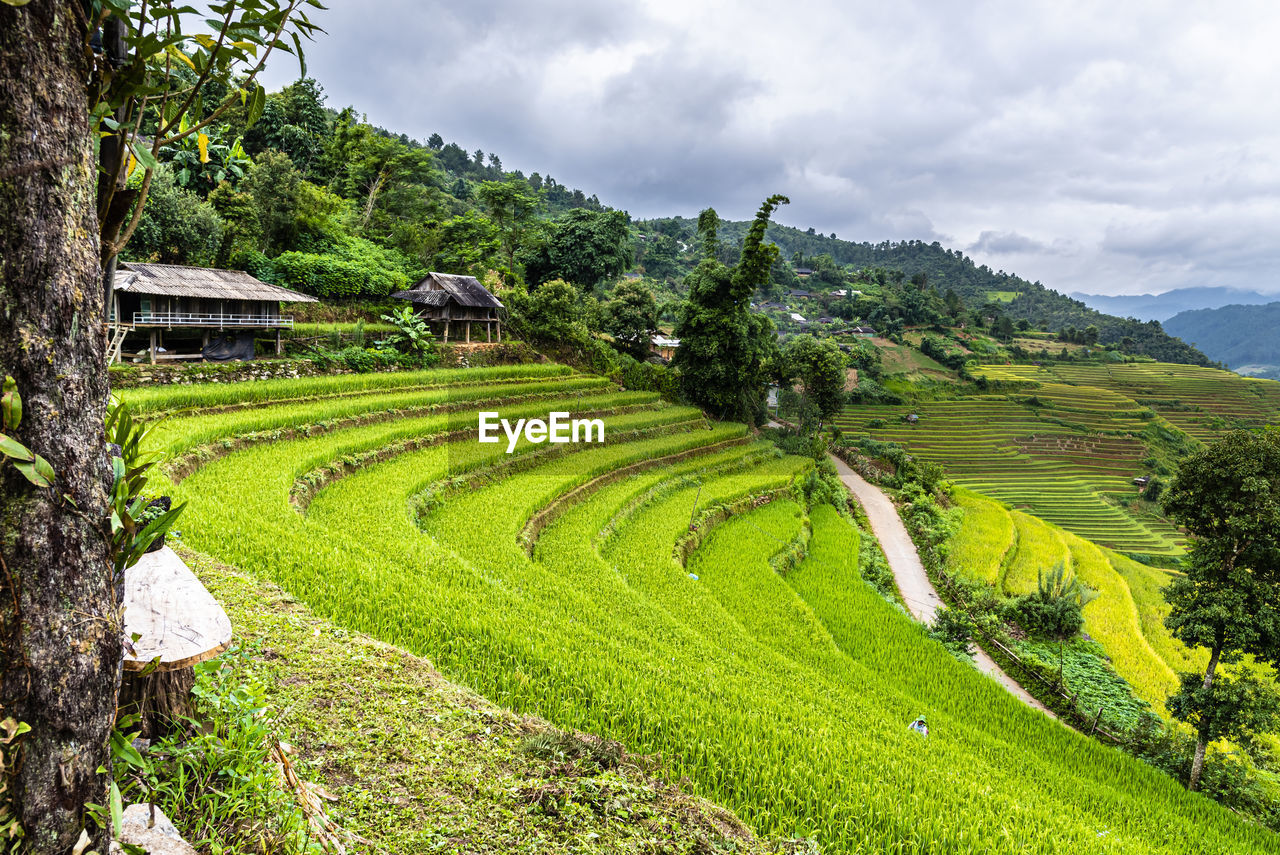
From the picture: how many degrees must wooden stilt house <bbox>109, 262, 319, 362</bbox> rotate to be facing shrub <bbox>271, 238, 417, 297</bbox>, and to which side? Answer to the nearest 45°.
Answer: approximately 135° to its left

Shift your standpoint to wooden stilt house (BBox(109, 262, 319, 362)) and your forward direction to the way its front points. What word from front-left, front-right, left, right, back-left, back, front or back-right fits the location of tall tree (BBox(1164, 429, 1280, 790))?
front-left

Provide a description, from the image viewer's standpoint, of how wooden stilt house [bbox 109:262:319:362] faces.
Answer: facing the viewer

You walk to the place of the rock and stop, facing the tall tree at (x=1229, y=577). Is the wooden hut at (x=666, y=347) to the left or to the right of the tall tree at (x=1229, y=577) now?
left

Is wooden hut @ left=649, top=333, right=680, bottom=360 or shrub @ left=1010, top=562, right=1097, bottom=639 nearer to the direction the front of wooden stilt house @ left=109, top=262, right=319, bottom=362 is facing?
the shrub

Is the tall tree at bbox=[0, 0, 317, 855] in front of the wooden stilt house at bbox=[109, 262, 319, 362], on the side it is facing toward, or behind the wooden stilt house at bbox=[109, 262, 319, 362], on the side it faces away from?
in front

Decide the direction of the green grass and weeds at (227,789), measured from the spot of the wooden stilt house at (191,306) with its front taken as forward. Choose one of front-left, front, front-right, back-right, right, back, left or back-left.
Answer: front

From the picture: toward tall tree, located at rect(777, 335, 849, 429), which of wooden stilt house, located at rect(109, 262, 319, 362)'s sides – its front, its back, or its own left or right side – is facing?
left

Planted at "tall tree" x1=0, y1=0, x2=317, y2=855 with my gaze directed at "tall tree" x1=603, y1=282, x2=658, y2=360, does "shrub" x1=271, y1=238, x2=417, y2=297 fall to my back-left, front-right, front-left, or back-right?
front-left

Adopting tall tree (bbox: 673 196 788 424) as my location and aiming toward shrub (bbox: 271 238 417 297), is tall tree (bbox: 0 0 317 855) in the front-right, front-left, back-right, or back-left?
front-left

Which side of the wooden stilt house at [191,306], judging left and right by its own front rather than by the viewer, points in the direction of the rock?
front

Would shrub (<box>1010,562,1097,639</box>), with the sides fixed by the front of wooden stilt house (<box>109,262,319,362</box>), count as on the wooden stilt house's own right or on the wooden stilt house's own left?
on the wooden stilt house's own left

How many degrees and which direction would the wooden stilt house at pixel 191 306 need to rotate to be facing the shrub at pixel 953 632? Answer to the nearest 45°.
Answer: approximately 45° to its left
